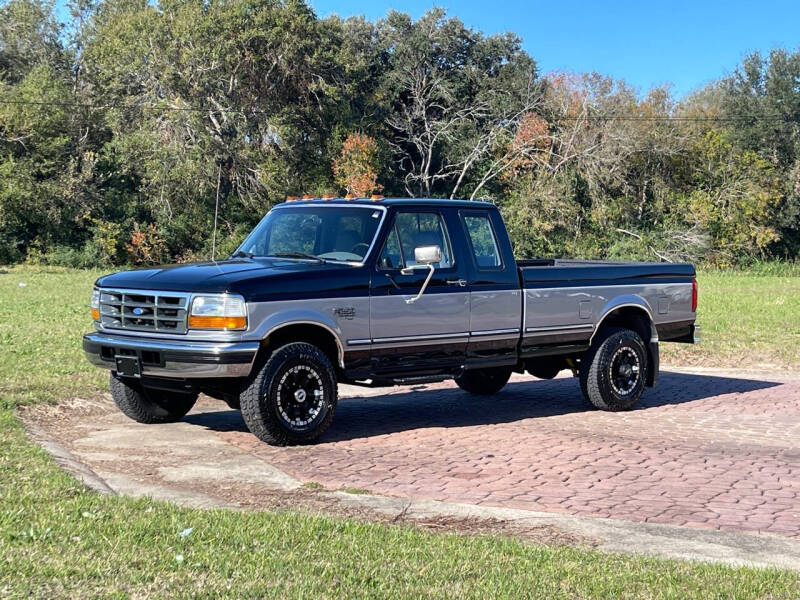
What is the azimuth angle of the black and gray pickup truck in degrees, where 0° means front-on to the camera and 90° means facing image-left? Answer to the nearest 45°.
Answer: approximately 45°
